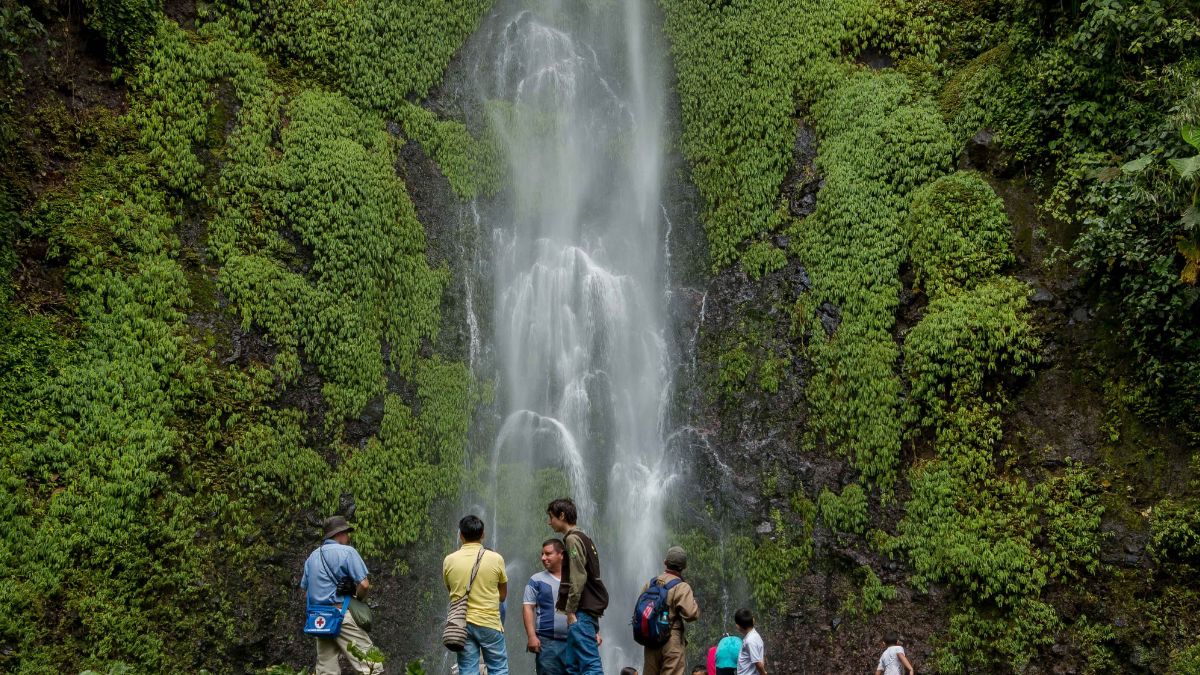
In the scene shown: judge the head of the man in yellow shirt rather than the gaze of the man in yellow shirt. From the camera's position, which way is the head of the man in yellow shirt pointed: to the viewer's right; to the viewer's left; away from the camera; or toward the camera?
away from the camera

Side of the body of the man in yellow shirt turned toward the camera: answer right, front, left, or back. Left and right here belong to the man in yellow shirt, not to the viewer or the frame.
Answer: back

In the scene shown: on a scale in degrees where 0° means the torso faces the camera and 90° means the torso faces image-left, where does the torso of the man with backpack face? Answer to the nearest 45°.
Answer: approximately 225°

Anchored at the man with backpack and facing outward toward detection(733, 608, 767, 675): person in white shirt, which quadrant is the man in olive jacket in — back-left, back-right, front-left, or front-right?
back-left

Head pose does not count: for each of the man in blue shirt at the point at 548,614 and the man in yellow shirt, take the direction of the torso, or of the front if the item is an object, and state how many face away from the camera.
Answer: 1

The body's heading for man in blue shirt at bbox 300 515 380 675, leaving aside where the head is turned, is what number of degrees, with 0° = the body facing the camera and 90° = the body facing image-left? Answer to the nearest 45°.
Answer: approximately 225°

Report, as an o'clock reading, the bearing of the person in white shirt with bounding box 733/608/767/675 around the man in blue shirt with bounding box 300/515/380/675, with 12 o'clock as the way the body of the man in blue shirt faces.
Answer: The person in white shirt is roughly at 1 o'clock from the man in blue shirt.
